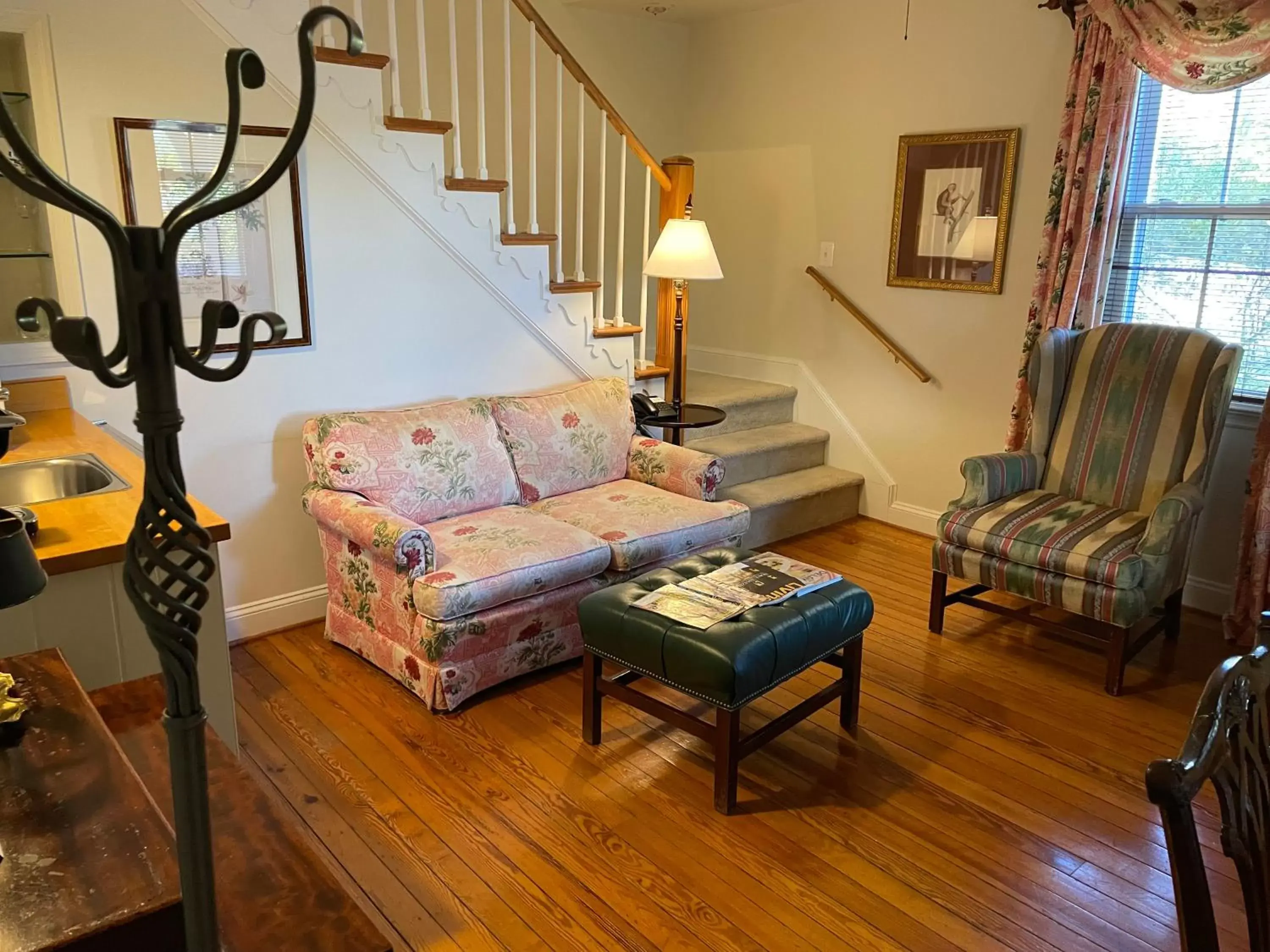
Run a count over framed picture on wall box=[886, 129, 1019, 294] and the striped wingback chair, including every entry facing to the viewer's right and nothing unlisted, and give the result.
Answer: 0

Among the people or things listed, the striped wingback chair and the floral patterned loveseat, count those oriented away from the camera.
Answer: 0

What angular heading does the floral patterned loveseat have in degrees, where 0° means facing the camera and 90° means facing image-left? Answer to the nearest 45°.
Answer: approximately 315°

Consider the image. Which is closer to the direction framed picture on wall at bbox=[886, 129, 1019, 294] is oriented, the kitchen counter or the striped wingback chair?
the kitchen counter

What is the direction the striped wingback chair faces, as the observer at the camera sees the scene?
facing the viewer and to the left of the viewer

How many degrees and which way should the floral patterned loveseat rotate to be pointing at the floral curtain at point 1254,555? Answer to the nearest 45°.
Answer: approximately 45° to its left

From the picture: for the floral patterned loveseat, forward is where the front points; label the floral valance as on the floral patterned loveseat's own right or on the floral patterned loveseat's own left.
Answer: on the floral patterned loveseat's own left

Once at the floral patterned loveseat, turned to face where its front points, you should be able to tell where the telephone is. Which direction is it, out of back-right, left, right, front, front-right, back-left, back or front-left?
left

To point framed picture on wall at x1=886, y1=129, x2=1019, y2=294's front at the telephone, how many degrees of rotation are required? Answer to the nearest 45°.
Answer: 0° — it already faces it

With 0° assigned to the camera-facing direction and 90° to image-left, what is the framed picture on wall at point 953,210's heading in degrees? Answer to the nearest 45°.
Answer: approximately 45°

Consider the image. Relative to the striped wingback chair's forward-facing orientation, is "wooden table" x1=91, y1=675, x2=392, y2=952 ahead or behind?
ahead

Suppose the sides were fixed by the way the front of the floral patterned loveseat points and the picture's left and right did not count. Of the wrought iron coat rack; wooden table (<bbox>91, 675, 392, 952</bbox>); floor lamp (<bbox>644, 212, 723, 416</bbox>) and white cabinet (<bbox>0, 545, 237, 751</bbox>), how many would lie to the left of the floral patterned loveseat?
1

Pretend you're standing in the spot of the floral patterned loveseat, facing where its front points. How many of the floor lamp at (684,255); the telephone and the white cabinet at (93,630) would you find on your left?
2
